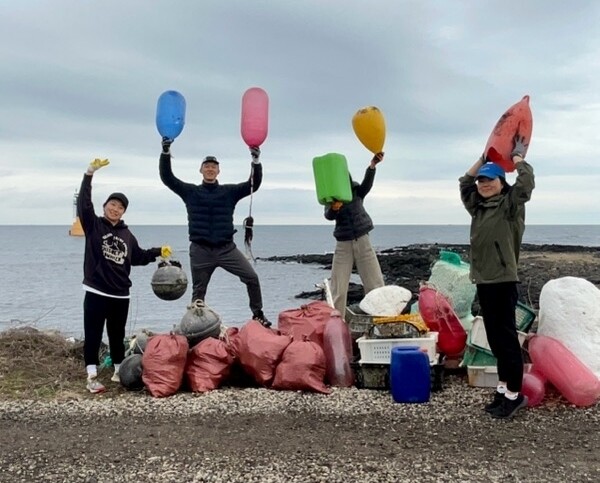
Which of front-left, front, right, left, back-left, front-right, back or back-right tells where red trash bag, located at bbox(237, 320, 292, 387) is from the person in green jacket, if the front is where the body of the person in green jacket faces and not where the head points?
front-right

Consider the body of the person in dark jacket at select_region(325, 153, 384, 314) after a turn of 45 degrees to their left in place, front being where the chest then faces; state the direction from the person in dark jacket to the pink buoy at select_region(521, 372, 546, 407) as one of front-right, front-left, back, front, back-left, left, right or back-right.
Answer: front

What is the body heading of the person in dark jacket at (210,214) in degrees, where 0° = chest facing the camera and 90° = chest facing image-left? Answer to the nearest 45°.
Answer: approximately 0°

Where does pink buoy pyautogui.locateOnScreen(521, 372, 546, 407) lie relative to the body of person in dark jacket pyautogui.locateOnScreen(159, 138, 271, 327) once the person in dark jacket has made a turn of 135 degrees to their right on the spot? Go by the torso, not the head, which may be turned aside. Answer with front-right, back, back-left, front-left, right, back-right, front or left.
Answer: back

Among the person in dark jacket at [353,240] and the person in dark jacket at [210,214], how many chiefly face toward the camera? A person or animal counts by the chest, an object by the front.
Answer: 2

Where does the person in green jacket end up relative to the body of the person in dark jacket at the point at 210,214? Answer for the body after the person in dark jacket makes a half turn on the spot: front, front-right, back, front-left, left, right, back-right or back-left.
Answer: back-right

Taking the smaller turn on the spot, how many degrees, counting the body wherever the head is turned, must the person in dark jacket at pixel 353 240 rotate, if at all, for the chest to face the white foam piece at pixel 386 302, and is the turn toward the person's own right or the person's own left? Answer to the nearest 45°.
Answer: approximately 45° to the person's own left

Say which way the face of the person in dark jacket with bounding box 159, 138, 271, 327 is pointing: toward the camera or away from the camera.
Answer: toward the camera

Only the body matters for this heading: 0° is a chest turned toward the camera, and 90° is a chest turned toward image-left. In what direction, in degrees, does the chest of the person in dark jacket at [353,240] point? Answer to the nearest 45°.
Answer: approximately 0°

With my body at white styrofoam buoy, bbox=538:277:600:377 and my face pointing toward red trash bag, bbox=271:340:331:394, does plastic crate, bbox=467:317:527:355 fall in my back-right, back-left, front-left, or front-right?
front-right

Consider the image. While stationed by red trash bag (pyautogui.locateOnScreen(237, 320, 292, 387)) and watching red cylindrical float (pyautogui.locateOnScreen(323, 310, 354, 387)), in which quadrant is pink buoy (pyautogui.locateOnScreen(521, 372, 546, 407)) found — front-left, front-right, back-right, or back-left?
front-right

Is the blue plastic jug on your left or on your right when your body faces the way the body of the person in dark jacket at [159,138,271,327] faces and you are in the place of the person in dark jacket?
on your left

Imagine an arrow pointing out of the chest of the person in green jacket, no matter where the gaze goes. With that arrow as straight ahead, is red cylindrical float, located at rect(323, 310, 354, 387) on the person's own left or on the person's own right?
on the person's own right
